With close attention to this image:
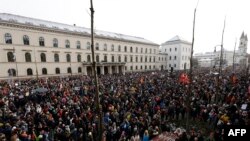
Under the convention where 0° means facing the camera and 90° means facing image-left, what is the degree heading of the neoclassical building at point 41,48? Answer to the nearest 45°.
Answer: approximately 315°
